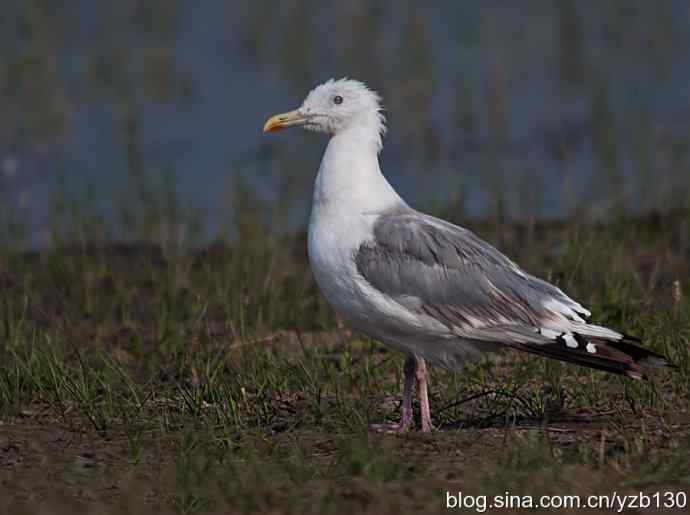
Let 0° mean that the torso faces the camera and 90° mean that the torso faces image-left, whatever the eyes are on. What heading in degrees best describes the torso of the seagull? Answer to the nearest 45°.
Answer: approximately 90°
